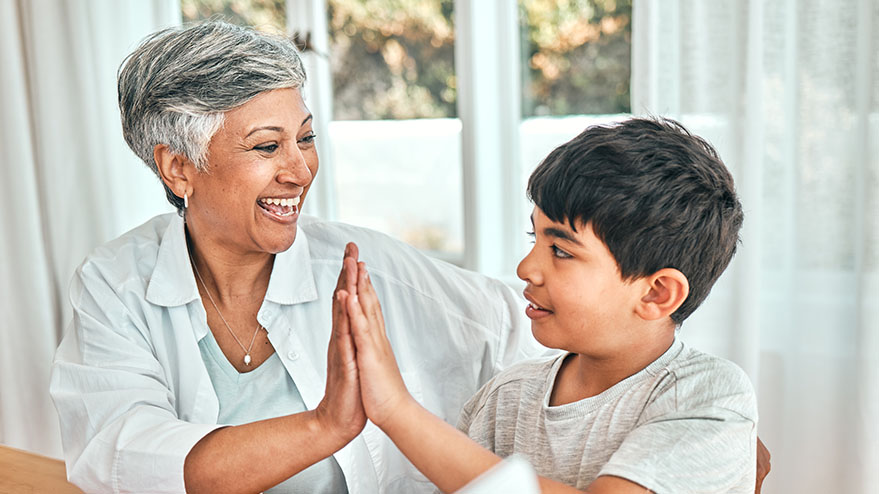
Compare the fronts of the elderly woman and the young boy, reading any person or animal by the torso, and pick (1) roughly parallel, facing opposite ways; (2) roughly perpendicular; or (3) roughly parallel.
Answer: roughly perpendicular

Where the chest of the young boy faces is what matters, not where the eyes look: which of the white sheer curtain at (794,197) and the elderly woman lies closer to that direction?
the elderly woman

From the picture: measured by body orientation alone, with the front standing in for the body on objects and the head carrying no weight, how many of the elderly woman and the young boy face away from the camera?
0

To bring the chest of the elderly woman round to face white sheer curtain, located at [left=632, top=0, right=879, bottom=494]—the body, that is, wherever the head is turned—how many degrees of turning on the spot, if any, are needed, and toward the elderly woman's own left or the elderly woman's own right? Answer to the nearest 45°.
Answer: approximately 45° to the elderly woman's own left

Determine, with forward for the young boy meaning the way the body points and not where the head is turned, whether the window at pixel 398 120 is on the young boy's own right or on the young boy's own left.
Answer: on the young boy's own right

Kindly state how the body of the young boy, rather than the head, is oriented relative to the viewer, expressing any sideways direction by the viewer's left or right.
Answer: facing the viewer and to the left of the viewer

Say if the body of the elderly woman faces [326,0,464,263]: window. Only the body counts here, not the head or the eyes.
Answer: no

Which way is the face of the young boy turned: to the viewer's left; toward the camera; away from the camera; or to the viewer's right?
to the viewer's left

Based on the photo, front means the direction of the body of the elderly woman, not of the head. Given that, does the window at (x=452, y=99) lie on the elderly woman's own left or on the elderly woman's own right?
on the elderly woman's own left

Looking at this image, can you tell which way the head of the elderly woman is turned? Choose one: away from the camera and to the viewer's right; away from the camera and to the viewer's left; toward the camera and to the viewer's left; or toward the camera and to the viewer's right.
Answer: toward the camera and to the viewer's right

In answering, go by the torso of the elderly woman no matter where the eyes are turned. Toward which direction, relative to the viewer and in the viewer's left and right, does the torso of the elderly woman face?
facing the viewer and to the right of the viewer

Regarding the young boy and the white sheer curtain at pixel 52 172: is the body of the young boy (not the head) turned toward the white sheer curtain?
no
